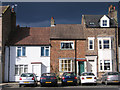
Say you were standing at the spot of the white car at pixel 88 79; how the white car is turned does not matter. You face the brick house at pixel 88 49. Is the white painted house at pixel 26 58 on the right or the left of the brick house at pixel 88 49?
left

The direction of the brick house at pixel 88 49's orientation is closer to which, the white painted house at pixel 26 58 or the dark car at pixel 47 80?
the dark car

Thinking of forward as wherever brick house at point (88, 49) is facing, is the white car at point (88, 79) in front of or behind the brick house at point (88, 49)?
in front

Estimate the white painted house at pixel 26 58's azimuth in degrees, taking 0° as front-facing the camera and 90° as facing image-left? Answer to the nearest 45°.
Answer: approximately 0°

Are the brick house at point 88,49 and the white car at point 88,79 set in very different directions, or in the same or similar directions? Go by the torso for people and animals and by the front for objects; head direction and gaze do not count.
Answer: very different directions

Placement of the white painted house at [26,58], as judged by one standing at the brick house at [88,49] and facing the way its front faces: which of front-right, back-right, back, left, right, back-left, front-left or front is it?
right
